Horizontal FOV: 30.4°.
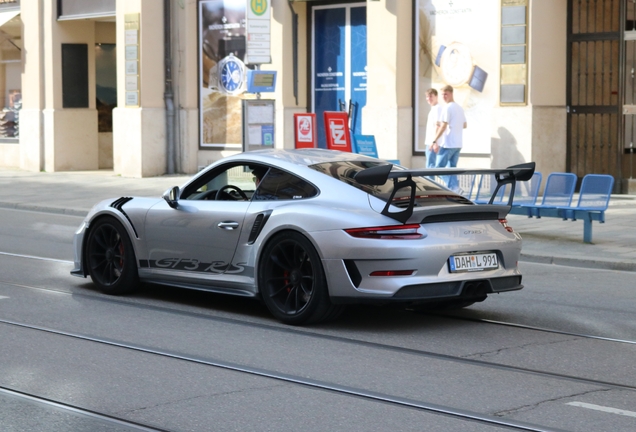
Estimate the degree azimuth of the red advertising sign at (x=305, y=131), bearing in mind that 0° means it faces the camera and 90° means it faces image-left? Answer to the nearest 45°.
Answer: approximately 0°

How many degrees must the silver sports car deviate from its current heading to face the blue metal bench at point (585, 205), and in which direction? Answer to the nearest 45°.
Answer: approximately 90° to its right

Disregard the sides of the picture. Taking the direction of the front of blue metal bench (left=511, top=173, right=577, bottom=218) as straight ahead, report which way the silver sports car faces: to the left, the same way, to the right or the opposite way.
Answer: to the right

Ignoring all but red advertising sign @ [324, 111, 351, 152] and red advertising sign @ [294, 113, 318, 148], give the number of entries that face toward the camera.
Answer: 2

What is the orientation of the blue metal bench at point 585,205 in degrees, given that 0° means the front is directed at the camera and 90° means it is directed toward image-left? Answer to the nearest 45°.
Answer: approximately 45°

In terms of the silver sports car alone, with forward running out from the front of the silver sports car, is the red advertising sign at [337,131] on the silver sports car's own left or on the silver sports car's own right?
on the silver sports car's own right

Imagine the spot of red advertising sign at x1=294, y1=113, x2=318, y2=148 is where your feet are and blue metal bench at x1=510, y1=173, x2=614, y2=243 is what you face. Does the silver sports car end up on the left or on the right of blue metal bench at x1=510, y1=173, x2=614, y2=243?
right

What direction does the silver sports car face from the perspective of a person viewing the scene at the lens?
facing away from the viewer and to the left of the viewer

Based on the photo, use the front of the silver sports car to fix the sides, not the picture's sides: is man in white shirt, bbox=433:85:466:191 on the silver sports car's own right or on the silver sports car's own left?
on the silver sports car's own right

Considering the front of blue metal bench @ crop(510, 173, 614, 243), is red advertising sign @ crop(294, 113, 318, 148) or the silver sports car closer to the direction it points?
the silver sports car

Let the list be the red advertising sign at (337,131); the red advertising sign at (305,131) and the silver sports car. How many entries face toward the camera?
2
